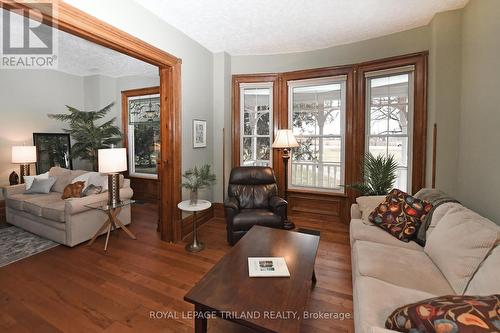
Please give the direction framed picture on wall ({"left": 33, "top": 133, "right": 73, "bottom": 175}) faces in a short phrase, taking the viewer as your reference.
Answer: facing the viewer

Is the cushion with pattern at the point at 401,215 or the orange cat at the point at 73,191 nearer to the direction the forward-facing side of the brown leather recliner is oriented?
the cushion with pattern

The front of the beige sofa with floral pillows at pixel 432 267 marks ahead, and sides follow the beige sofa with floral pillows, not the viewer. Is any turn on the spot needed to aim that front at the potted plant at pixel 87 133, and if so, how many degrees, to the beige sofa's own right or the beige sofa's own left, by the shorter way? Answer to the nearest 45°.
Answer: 0° — it already faces it

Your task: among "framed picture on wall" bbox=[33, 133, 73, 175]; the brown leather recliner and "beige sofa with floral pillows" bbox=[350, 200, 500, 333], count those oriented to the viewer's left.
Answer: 1

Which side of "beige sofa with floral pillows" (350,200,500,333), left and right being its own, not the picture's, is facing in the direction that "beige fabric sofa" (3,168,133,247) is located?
front

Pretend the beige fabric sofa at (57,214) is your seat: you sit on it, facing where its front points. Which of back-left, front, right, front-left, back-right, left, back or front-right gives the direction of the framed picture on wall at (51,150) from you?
back-right

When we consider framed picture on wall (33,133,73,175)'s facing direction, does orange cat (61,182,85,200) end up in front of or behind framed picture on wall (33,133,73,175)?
in front

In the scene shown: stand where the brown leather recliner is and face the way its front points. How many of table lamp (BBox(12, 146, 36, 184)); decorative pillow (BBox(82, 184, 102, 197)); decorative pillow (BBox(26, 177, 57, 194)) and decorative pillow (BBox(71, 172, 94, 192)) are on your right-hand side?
4

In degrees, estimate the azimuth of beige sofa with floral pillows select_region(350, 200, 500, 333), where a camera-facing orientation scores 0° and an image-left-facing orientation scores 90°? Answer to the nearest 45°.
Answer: approximately 90°

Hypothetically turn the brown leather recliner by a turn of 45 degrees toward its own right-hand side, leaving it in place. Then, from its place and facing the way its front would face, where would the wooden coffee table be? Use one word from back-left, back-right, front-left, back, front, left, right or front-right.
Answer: front-left

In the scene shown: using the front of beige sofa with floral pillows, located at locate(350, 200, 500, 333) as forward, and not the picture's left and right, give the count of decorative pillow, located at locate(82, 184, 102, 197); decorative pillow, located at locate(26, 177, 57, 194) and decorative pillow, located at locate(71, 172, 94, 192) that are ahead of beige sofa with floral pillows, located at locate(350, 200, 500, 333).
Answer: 3

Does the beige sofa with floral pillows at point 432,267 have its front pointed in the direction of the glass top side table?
yes

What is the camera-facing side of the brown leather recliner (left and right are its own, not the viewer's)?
front

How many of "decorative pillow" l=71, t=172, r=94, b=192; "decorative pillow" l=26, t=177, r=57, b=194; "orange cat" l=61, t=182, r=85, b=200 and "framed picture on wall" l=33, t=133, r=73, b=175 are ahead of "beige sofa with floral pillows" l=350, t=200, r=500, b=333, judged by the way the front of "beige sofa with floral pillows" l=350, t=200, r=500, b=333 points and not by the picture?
4

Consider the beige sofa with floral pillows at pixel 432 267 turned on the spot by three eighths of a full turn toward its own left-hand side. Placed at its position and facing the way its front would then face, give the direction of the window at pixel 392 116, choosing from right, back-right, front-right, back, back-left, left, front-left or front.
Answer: back-left

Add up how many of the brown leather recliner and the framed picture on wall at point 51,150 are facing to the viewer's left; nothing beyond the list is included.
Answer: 0
